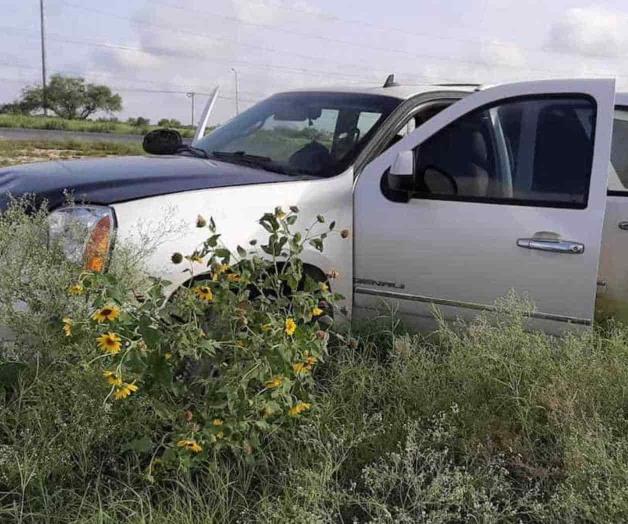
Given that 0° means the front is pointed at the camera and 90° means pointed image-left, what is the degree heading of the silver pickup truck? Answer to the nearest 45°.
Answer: approximately 45°

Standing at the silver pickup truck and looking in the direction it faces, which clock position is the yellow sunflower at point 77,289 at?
The yellow sunflower is roughly at 12 o'clock from the silver pickup truck.

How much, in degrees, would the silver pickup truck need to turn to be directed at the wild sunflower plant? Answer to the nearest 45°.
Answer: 0° — it already faces it

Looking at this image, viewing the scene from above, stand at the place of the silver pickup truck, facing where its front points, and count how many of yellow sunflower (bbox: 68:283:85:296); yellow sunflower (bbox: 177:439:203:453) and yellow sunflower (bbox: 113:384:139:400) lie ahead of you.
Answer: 3

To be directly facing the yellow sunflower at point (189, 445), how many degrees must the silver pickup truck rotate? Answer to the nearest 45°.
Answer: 0° — it already faces it

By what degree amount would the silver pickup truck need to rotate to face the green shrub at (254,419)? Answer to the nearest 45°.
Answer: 0° — it already faces it

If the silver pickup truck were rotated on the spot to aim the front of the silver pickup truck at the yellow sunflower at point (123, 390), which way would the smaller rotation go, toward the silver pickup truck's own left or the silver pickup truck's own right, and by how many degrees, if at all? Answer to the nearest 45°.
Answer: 0° — it already faces it

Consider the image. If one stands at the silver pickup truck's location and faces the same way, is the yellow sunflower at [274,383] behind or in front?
in front

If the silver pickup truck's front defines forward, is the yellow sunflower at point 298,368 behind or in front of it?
in front
